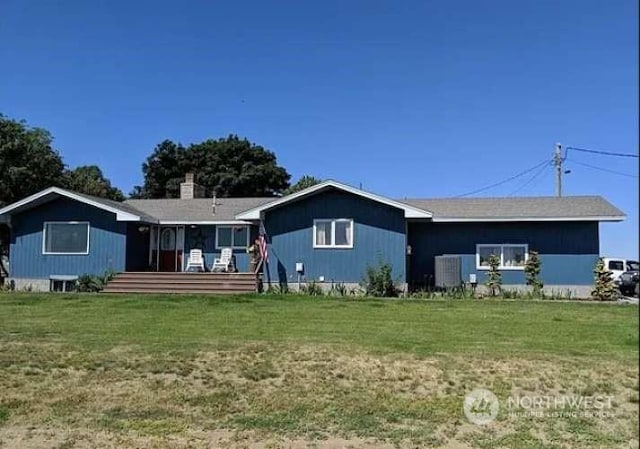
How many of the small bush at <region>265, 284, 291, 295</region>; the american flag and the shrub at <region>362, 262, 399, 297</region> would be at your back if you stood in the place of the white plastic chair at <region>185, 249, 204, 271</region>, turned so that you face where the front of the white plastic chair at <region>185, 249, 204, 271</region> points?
0

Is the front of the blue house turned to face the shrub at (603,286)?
no

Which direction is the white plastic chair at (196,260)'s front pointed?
toward the camera

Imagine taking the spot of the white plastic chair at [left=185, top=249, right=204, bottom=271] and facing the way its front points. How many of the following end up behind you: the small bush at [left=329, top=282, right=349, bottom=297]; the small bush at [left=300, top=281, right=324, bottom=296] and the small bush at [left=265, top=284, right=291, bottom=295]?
0

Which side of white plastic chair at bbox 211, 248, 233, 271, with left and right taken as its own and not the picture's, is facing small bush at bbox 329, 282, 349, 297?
left

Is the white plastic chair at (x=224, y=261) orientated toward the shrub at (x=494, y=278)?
no

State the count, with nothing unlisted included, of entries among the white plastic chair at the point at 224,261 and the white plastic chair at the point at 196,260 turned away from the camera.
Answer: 0

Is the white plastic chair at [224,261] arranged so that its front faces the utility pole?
no

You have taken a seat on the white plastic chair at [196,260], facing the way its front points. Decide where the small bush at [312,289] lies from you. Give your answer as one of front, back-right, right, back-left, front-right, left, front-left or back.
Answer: front-left

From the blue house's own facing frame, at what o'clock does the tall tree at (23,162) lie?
The tall tree is roughly at 4 o'clock from the blue house.

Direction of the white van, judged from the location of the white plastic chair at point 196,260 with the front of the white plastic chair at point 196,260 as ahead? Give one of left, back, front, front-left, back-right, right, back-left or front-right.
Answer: left

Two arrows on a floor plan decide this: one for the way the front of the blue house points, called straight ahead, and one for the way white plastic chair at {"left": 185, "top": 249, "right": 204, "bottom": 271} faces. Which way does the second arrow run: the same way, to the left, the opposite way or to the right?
the same way

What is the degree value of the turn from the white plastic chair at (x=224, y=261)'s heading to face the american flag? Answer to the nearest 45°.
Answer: approximately 90° to its left

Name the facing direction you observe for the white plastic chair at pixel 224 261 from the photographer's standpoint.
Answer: facing the viewer and to the left of the viewer

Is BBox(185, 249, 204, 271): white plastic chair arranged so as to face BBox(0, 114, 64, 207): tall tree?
no
